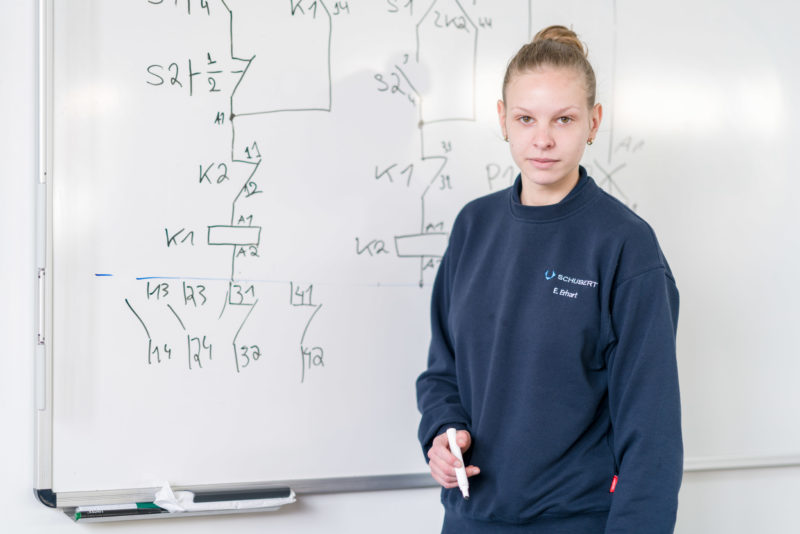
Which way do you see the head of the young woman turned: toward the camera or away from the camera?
toward the camera

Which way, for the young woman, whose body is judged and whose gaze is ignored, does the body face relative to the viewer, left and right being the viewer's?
facing the viewer and to the left of the viewer
